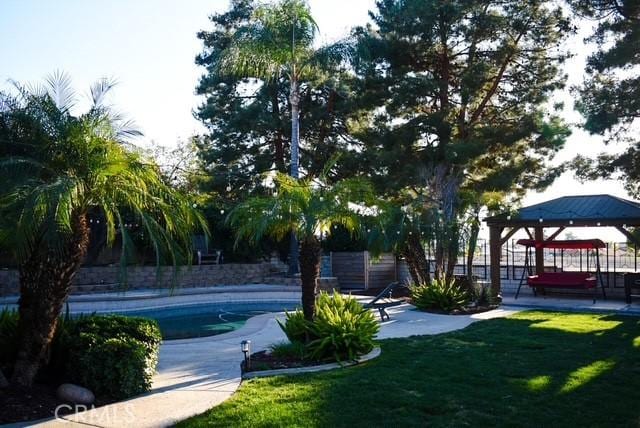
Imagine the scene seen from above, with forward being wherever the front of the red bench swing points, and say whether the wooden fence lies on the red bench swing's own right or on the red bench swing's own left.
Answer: on the red bench swing's own right

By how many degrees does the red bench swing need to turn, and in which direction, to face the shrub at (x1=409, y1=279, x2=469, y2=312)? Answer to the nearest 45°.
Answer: approximately 45° to its right

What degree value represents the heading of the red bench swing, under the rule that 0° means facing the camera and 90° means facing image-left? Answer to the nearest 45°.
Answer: approximately 0°

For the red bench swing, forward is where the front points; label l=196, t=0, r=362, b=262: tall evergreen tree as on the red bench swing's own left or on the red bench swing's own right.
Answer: on the red bench swing's own right
